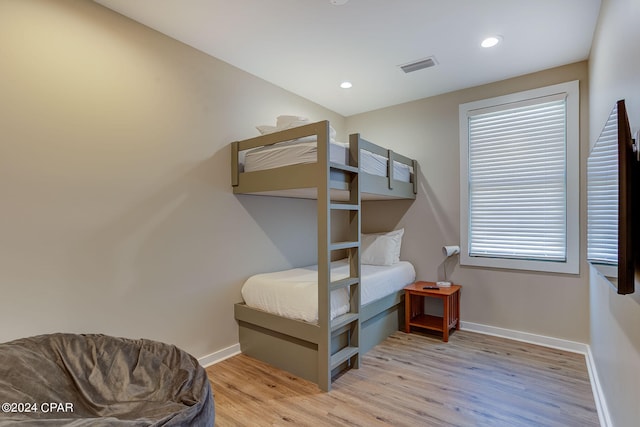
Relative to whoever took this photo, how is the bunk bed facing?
facing the viewer and to the left of the viewer

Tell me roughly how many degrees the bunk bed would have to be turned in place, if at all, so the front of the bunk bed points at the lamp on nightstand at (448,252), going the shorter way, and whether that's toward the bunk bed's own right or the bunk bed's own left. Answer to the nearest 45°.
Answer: approximately 90° to the bunk bed's own left

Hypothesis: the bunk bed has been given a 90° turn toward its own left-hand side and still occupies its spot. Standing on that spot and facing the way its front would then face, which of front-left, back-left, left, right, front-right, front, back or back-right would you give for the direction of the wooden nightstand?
front
